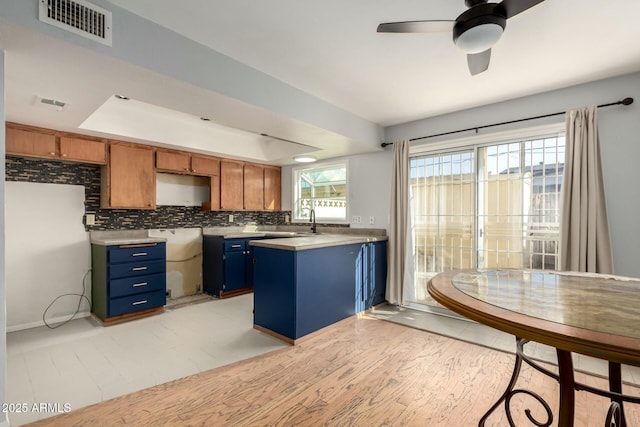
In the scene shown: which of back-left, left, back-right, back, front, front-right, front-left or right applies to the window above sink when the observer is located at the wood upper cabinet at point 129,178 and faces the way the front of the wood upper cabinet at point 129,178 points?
left

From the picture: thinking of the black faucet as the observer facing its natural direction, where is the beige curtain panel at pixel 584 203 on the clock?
The beige curtain panel is roughly at 9 o'clock from the black faucet.

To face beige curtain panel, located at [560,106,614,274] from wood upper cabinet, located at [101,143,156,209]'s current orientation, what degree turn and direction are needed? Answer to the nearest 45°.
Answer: approximately 45° to its left

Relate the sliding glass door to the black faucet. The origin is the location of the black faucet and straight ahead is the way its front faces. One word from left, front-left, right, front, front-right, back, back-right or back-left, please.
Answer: left

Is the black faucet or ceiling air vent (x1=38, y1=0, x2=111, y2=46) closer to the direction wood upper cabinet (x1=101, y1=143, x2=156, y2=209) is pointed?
the ceiling air vent

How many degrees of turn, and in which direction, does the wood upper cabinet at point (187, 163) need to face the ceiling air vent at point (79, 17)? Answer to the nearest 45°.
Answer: approximately 45° to its right

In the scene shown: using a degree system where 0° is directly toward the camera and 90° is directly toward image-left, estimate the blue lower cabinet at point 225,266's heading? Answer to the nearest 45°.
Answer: approximately 315°

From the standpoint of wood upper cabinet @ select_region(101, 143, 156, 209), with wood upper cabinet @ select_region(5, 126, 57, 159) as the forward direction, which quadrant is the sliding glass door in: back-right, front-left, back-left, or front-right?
back-left

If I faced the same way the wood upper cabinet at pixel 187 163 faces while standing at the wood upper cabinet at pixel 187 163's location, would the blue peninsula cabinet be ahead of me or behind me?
ahead
